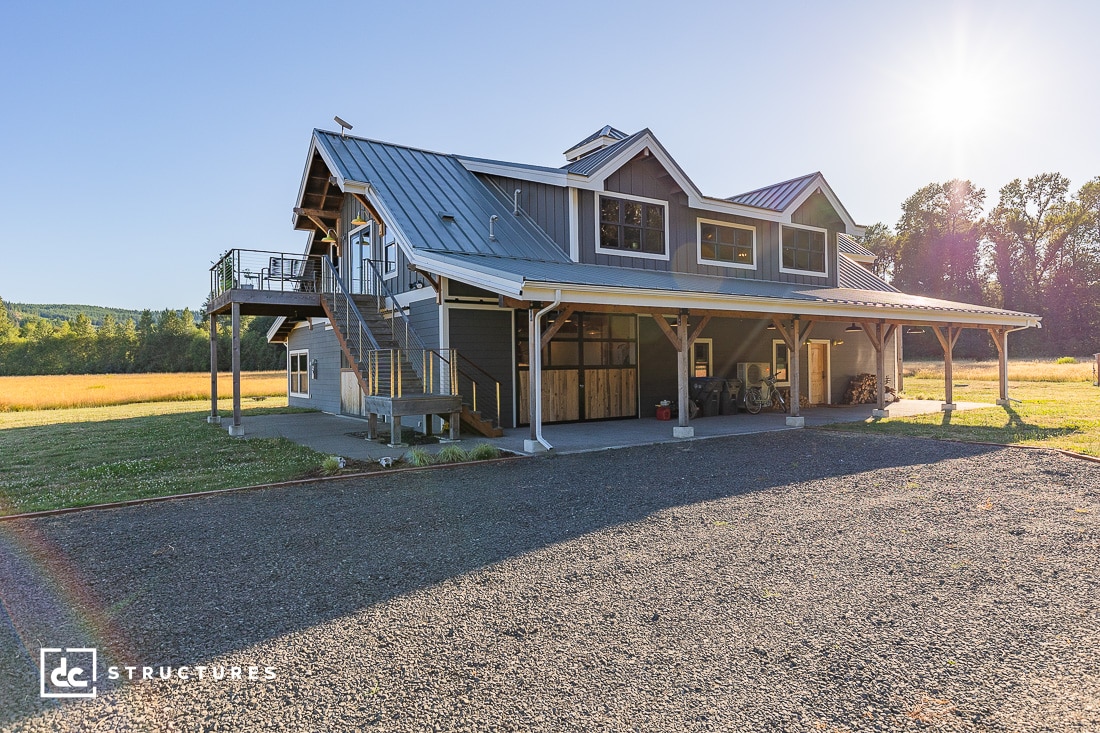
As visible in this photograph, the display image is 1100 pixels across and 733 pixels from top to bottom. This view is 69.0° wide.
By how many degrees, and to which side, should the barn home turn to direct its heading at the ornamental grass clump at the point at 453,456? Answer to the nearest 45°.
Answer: approximately 45° to its right

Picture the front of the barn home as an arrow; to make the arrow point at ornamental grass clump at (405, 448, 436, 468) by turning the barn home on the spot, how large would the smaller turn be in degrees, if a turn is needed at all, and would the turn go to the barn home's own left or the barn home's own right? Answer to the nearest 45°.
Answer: approximately 45° to the barn home's own right

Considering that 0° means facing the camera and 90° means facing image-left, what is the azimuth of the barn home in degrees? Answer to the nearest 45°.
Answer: approximately 315°

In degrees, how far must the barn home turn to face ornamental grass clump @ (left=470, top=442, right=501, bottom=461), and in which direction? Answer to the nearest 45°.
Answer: approximately 45° to its right
